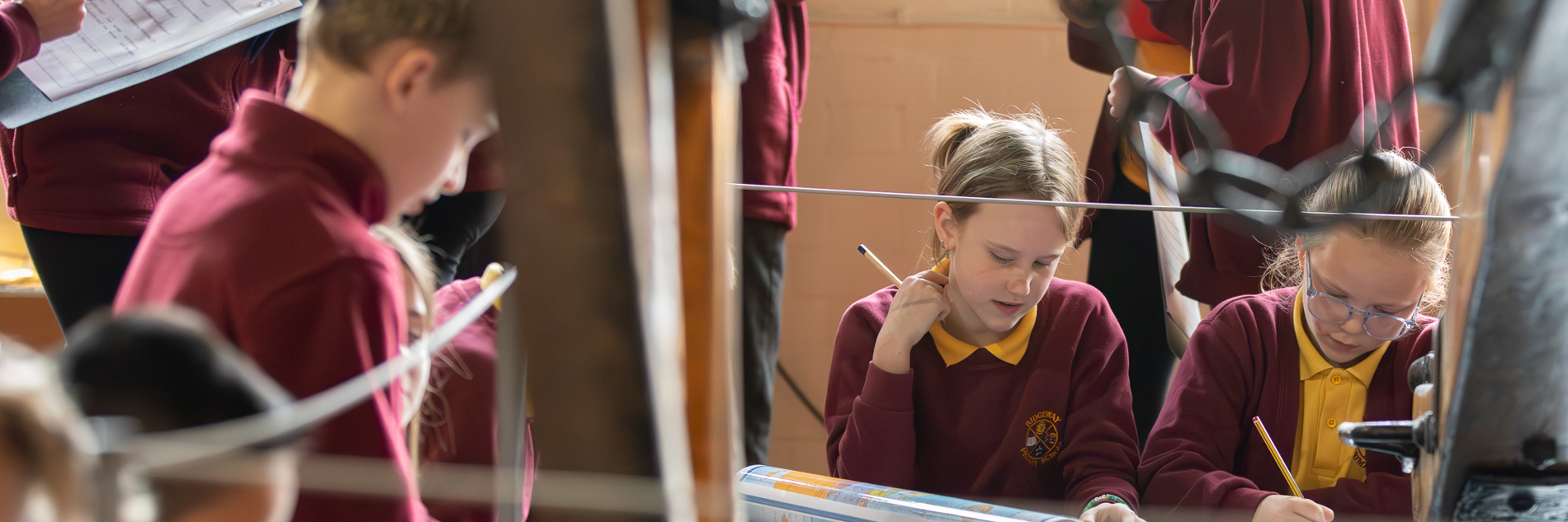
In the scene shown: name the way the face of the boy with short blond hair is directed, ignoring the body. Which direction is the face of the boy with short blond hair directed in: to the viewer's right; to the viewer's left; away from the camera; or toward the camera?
to the viewer's right

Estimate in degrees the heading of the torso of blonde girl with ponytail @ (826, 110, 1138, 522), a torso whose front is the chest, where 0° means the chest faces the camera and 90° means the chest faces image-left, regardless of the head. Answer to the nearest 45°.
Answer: approximately 0°

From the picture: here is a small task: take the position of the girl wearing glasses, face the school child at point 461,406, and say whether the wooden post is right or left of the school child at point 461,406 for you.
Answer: left

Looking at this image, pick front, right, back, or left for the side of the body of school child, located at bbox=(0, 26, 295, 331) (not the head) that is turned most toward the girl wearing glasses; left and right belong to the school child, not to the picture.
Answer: left

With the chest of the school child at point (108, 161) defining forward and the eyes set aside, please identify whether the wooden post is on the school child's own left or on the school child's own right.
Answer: on the school child's own left

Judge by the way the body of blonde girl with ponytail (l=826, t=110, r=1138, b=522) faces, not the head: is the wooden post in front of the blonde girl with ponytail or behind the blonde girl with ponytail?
in front

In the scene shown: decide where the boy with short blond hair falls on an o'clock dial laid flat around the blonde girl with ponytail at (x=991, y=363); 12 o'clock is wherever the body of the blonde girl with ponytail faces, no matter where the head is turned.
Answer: The boy with short blond hair is roughly at 1 o'clock from the blonde girl with ponytail.

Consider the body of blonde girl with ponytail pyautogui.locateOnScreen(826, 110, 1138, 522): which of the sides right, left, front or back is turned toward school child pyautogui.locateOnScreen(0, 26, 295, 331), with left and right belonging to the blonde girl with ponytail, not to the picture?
right
